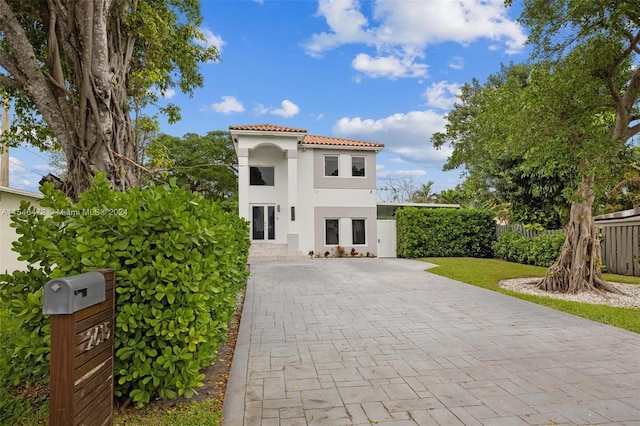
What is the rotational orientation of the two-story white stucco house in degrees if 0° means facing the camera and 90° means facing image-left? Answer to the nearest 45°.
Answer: approximately 0°

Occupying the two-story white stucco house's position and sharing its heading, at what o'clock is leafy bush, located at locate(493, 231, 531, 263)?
The leafy bush is roughly at 10 o'clock from the two-story white stucco house.

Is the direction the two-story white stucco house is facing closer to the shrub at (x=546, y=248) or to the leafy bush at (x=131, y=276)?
the leafy bush

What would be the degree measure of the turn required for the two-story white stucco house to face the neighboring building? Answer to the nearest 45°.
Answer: approximately 45° to its right

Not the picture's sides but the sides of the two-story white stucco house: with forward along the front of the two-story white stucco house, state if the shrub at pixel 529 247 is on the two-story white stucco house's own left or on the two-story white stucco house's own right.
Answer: on the two-story white stucco house's own left

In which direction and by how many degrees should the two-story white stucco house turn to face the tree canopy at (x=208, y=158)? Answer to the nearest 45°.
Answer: approximately 135° to its right

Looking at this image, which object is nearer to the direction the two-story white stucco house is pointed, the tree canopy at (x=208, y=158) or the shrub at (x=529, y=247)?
the shrub

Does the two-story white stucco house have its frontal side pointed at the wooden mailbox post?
yes

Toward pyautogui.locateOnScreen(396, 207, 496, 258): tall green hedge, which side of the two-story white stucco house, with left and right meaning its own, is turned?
left

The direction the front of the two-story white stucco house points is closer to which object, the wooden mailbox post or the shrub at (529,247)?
the wooden mailbox post

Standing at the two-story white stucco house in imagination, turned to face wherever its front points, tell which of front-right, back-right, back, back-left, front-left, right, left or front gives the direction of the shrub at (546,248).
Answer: front-left

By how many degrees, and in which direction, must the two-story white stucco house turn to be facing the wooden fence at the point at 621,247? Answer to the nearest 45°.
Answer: approximately 45° to its left

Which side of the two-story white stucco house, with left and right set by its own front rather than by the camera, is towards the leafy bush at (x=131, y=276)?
front
